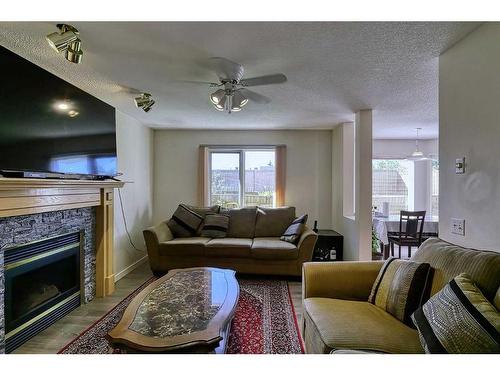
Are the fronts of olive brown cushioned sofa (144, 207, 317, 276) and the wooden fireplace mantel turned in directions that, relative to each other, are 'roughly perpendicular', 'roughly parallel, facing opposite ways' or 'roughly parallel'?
roughly perpendicular

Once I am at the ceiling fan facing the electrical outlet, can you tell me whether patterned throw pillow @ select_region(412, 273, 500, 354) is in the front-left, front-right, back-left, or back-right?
front-right

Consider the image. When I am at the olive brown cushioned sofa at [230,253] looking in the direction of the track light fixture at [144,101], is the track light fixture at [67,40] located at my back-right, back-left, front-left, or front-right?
front-left

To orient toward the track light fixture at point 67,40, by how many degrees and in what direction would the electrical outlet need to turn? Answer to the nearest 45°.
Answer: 0° — it already faces it

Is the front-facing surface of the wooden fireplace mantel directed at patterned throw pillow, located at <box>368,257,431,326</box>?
yes

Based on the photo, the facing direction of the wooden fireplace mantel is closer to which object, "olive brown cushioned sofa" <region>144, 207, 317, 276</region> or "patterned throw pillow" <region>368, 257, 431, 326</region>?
the patterned throw pillow

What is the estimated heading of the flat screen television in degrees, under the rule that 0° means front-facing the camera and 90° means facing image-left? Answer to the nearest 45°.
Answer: approximately 315°

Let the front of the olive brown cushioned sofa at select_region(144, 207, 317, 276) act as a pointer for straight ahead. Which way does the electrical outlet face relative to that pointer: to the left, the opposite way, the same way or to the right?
to the right

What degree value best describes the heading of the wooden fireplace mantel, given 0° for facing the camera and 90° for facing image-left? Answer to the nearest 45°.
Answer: approximately 315°

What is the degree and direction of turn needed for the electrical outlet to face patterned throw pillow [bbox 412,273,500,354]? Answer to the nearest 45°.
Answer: approximately 45° to its left

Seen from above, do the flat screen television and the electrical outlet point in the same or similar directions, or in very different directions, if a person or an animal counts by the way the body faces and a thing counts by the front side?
very different directions

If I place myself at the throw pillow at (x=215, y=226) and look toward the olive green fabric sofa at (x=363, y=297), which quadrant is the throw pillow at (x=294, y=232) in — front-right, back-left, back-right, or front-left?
front-left

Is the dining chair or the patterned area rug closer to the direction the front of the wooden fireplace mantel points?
the patterned area rug

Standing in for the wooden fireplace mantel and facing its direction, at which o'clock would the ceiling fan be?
The ceiling fan is roughly at 12 o'clock from the wooden fireplace mantel.

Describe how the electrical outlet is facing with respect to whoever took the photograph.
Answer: facing the viewer and to the left of the viewer

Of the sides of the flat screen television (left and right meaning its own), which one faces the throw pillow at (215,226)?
left

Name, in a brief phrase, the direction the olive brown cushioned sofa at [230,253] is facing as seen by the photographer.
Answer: facing the viewer

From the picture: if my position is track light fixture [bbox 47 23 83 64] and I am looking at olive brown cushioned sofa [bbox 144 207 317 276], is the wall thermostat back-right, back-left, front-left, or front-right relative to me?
front-right
